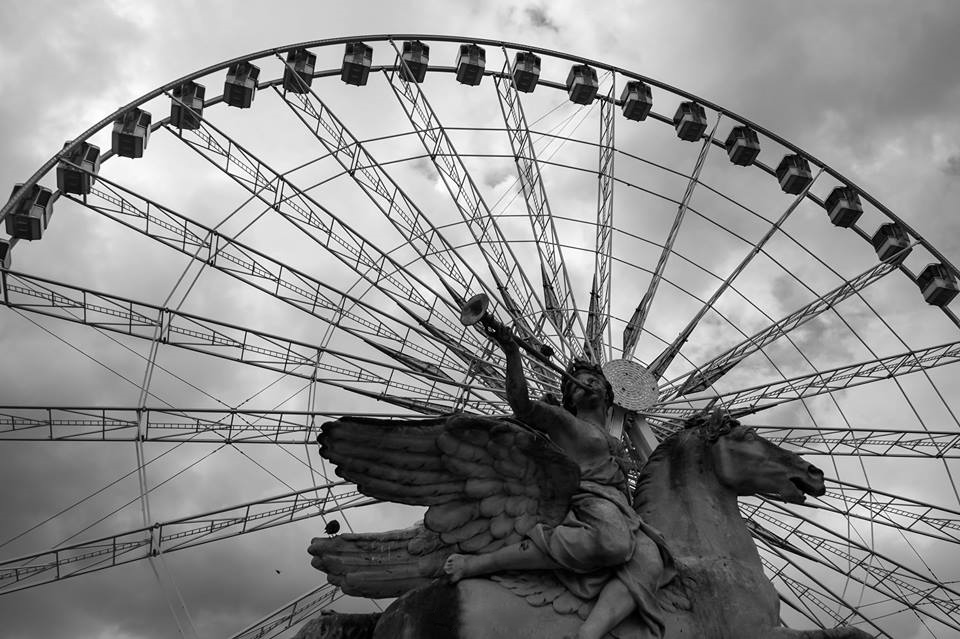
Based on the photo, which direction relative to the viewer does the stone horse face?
to the viewer's right

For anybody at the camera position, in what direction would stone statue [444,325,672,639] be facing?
facing the viewer and to the right of the viewer
